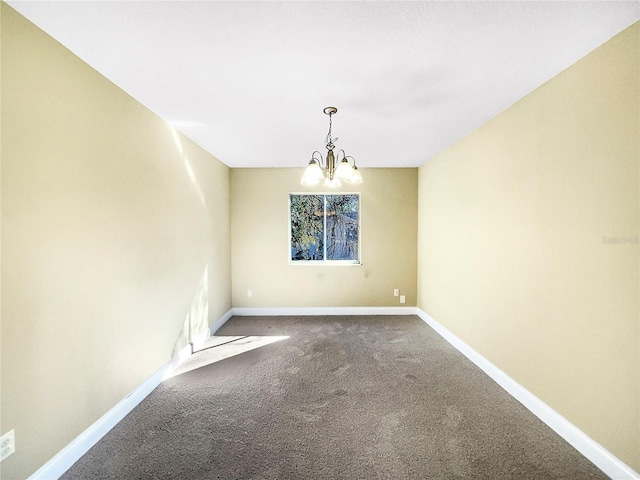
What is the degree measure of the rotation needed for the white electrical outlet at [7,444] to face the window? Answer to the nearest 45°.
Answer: approximately 45° to its left

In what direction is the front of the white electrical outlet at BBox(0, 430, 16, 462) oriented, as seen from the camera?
facing the viewer and to the right of the viewer
